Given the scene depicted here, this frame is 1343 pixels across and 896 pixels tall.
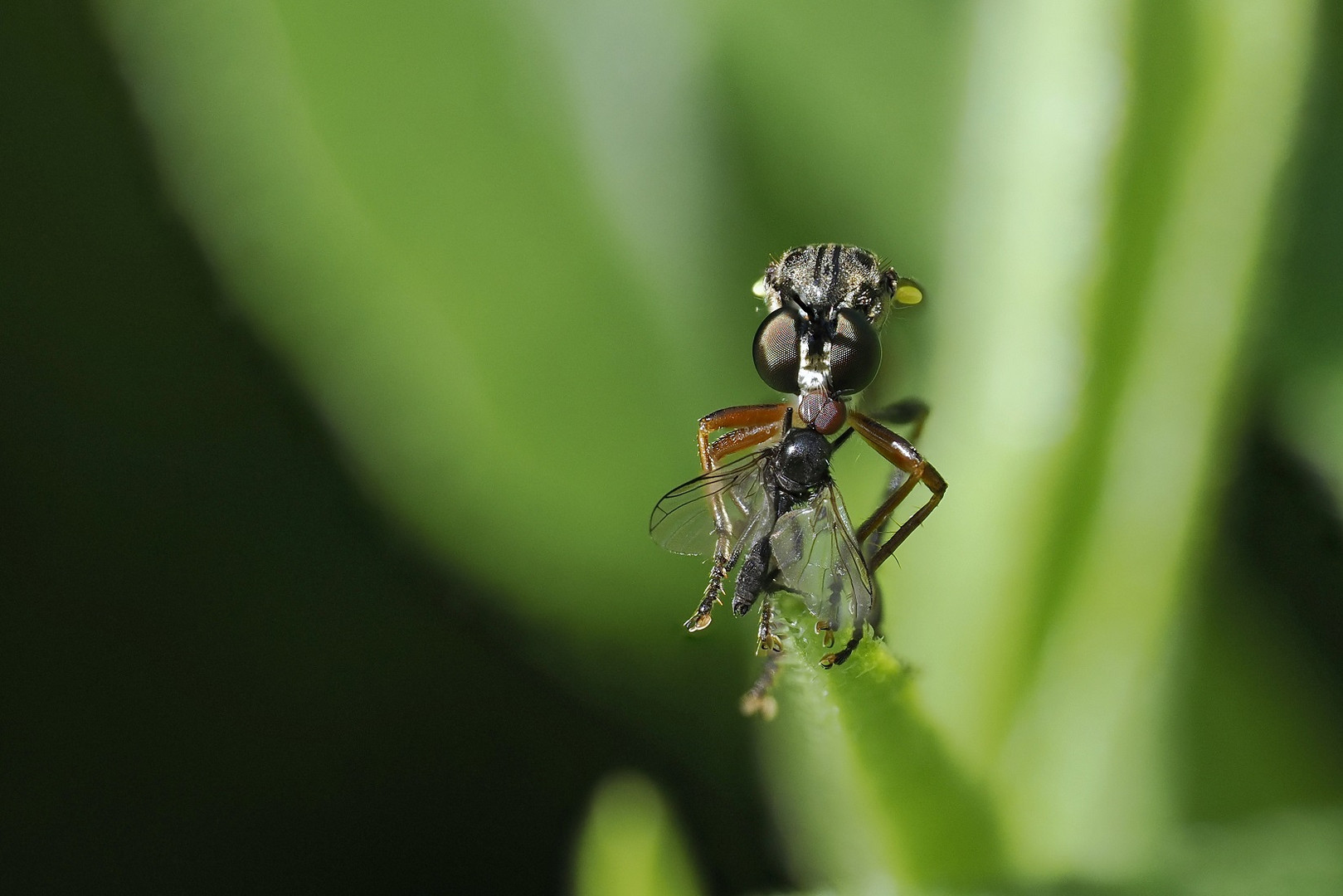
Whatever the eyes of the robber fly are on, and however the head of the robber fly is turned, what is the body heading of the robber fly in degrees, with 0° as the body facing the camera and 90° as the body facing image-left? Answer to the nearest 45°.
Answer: approximately 0°
